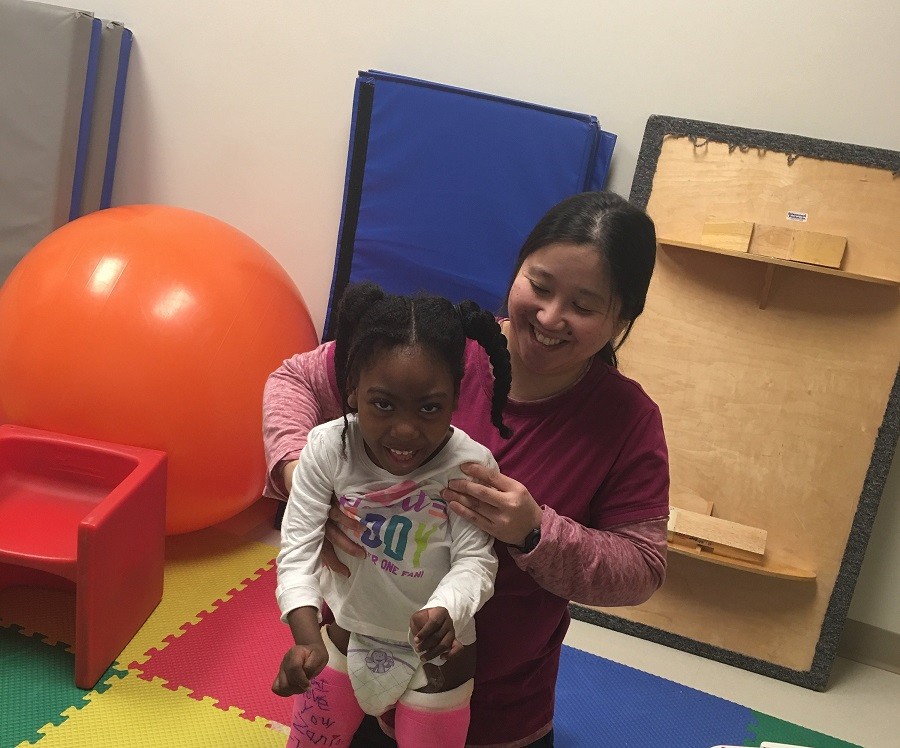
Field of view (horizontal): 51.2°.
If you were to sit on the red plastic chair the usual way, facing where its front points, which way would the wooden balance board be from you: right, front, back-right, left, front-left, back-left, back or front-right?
back-left

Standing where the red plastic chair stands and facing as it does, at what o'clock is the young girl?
The young girl is roughly at 10 o'clock from the red plastic chair.

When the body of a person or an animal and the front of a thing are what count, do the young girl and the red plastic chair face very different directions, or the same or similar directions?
same or similar directions

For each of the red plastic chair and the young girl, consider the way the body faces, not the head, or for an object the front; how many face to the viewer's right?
0

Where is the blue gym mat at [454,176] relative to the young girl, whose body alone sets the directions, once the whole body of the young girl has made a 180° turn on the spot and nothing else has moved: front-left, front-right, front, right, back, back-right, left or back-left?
front

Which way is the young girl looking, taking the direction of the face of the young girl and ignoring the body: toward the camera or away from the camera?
toward the camera

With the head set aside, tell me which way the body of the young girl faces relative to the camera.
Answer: toward the camera

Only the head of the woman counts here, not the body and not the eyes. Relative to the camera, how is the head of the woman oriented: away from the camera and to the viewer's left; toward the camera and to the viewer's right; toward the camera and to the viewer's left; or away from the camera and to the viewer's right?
toward the camera and to the viewer's left
